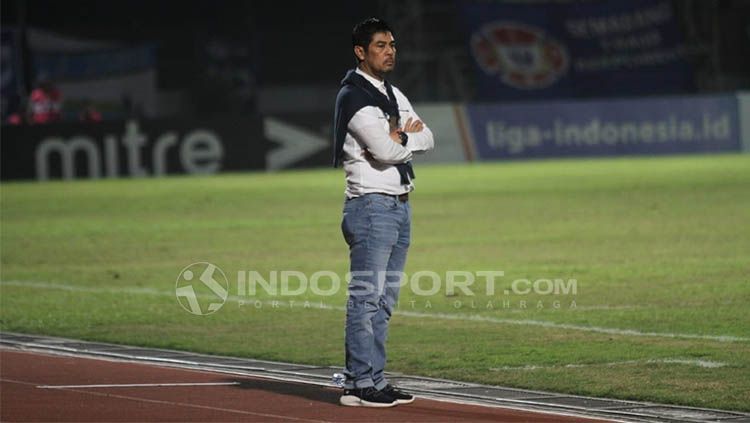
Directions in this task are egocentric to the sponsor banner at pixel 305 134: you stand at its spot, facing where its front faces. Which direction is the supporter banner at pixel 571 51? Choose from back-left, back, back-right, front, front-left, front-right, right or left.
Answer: back-left

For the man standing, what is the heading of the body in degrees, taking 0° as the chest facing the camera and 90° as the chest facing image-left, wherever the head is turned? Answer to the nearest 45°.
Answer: approximately 315°

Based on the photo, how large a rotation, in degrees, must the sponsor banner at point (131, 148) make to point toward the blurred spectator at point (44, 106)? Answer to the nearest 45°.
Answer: approximately 135° to its right

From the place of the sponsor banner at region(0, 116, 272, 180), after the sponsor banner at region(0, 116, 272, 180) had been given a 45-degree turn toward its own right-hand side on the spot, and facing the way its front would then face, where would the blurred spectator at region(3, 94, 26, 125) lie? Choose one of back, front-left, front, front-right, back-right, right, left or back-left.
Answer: right

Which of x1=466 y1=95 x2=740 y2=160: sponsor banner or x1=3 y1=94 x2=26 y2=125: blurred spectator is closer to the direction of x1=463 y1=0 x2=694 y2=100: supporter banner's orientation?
the sponsor banner

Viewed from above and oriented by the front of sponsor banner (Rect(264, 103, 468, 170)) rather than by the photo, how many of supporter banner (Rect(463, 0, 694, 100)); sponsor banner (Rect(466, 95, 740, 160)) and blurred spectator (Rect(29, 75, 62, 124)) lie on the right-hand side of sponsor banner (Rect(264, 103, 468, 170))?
1

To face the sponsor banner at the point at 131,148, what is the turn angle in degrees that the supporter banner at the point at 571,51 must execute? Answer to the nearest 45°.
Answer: approximately 45° to its right

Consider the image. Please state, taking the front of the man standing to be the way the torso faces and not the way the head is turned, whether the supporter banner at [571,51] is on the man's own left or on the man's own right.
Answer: on the man's own left

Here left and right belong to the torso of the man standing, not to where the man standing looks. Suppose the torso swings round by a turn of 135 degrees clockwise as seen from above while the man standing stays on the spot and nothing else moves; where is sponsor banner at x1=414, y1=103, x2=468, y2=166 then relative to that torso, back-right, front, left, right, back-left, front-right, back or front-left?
right
